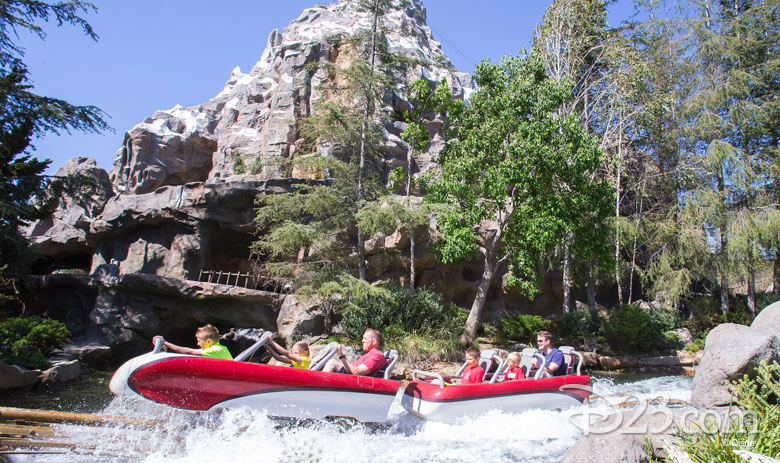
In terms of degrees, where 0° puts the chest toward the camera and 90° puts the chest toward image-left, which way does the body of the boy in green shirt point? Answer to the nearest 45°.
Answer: approximately 90°

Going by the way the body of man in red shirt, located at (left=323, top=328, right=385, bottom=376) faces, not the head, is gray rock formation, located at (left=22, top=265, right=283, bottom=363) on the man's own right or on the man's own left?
on the man's own right

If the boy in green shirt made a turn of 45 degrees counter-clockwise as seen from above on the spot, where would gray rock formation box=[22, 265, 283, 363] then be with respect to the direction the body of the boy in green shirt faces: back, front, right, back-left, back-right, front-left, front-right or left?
back-right

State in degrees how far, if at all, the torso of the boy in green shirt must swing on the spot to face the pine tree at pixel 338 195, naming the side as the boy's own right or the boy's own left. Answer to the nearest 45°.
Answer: approximately 90° to the boy's own right

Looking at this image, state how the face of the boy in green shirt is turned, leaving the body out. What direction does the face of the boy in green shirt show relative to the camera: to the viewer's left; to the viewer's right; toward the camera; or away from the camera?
to the viewer's left

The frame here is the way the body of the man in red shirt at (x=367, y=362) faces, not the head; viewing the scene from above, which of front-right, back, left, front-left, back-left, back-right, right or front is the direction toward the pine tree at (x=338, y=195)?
right

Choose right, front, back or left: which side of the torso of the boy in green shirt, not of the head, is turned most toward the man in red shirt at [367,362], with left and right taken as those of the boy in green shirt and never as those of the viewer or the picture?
back

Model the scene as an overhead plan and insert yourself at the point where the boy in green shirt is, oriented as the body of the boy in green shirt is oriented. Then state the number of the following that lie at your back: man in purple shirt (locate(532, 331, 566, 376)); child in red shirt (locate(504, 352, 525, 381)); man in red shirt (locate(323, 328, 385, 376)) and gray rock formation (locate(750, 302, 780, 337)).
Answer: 4

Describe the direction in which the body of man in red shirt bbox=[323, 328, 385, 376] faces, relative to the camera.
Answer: to the viewer's left

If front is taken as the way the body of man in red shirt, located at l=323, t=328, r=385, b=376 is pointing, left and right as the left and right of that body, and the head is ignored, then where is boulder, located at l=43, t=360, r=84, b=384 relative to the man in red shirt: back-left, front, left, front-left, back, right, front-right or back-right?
front-right

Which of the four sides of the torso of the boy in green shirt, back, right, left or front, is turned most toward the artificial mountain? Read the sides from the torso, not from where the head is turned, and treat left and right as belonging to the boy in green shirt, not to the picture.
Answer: right

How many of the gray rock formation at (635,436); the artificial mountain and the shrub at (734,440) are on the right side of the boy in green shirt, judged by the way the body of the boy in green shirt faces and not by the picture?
1

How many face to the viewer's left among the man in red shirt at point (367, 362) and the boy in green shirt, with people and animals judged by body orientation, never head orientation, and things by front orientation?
2
